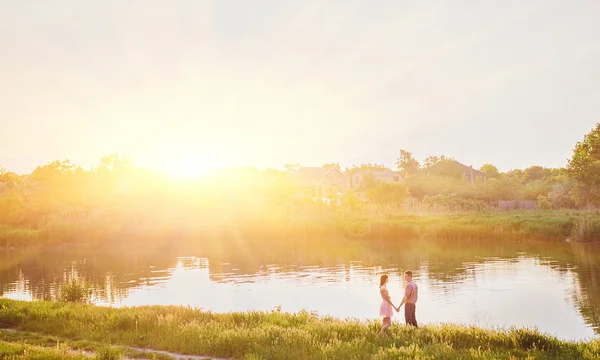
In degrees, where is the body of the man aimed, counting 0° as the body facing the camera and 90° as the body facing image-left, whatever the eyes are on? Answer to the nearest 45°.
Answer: approximately 90°
